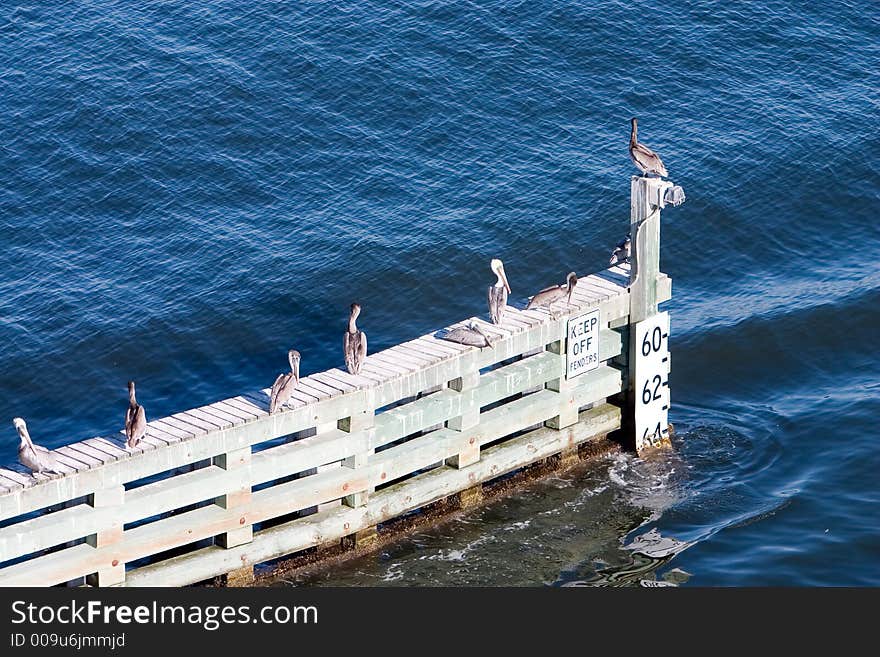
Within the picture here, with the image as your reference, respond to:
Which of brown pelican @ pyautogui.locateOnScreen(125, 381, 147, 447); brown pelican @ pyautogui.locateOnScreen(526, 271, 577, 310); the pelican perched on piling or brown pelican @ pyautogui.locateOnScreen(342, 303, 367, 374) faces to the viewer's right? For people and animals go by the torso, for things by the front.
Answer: brown pelican @ pyautogui.locateOnScreen(526, 271, 577, 310)

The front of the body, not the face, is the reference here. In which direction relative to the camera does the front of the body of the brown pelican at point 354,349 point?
away from the camera

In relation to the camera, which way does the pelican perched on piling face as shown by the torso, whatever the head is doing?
to the viewer's left

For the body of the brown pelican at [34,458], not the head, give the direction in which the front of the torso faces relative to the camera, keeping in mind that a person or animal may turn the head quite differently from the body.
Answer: to the viewer's left

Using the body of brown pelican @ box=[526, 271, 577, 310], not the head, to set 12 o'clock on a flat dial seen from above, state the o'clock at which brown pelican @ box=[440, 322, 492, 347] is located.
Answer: brown pelican @ box=[440, 322, 492, 347] is roughly at 5 o'clock from brown pelican @ box=[526, 271, 577, 310].

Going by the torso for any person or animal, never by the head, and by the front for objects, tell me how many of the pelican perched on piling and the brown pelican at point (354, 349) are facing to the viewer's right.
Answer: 0

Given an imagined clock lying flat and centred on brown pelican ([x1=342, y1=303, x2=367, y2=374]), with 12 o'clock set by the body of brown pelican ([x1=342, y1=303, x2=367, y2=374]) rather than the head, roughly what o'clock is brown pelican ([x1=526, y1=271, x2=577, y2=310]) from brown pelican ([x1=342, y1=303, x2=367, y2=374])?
brown pelican ([x1=526, y1=271, x2=577, y2=310]) is roughly at 2 o'clock from brown pelican ([x1=342, y1=303, x2=367, y2=374]).

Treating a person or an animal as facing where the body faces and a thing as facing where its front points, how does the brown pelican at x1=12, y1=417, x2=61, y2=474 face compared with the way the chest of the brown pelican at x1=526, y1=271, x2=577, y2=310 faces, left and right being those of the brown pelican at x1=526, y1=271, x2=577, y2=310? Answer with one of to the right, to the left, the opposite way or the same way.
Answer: the opposite way

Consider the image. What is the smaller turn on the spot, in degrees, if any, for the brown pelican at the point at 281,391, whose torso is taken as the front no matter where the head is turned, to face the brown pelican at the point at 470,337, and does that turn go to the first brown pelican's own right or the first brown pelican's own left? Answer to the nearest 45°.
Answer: approximately 90° to the first brown pelican's own left

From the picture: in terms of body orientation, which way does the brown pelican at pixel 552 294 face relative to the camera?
to the viewer's right

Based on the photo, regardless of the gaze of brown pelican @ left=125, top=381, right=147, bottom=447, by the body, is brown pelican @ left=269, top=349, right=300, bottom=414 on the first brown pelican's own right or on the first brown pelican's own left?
on the first brown pelican's own right
